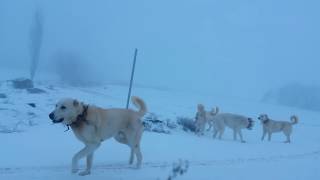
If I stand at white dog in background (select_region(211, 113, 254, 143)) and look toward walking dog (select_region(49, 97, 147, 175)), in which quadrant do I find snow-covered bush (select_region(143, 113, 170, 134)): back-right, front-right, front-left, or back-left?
front-right

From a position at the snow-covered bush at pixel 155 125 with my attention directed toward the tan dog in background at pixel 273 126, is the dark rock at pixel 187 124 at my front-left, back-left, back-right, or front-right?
front-left

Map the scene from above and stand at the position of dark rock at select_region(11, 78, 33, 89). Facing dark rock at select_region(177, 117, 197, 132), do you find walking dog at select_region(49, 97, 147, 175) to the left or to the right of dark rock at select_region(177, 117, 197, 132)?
right

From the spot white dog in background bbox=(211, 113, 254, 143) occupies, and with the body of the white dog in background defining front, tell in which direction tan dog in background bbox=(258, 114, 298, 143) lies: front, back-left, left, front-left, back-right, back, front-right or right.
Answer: front-left

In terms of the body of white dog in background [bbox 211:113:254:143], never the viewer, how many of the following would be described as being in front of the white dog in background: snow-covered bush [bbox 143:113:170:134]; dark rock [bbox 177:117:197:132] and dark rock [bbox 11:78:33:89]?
0

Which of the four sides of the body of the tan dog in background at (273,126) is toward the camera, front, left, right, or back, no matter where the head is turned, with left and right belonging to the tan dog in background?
left

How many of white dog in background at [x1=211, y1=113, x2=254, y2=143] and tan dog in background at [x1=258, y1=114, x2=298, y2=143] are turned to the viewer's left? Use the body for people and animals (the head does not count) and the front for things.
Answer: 1

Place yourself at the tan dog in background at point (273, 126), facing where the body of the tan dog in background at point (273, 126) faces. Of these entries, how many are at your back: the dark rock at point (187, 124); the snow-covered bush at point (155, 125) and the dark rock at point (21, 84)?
0
